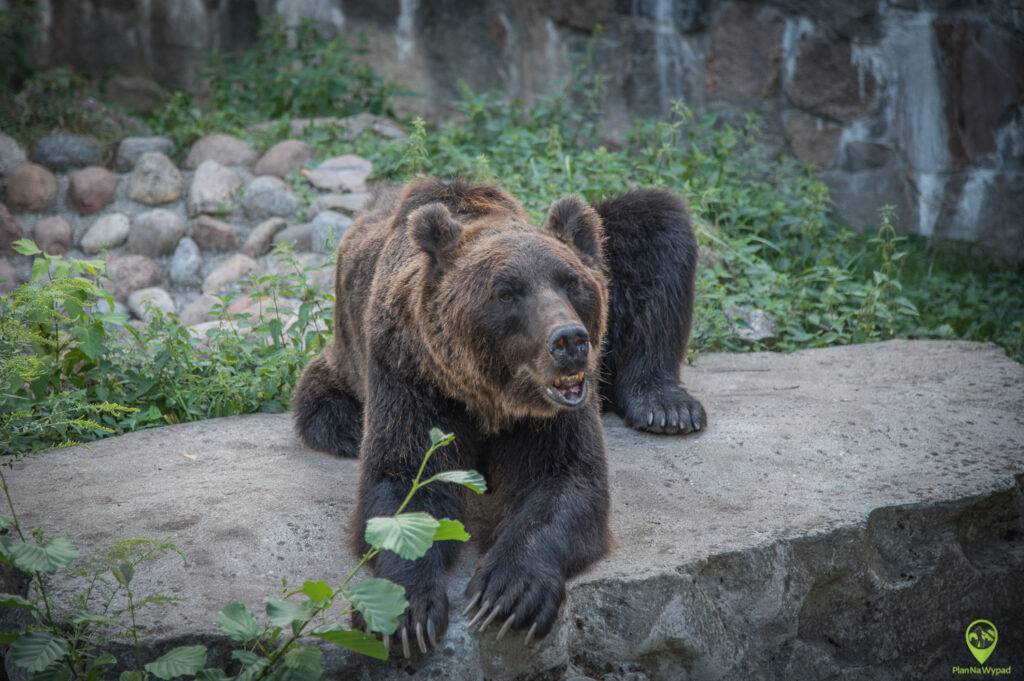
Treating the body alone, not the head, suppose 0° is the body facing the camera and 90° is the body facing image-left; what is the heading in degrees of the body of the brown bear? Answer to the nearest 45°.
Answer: approximately 0°

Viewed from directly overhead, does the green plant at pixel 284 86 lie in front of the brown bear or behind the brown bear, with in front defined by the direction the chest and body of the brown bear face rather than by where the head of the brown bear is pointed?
behind

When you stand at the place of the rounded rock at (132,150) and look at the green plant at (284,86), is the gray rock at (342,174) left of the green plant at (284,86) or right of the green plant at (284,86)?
right

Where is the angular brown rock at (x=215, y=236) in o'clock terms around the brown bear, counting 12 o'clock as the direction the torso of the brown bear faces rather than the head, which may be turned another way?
The angular brown rock is roughly at 5 o'clock from the brown bear.

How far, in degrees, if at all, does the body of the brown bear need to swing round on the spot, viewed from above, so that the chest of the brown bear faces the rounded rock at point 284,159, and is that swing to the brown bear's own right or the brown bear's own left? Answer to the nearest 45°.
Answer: approximately 180°

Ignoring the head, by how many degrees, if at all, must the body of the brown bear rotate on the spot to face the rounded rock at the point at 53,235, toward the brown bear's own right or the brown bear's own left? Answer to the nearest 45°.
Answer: approximately 135° to the brown bear's own right

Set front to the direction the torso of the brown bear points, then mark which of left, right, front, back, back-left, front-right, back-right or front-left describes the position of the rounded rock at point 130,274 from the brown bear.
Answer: back-right

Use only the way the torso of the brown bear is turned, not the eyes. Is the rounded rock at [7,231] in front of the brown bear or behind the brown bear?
behind

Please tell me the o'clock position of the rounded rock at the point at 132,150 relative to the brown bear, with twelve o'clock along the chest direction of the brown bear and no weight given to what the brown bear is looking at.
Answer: The rounded rock is roughly at 5 o'clock from the brown bear.

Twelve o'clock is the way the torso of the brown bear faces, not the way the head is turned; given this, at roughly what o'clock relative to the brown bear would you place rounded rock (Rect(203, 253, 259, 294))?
The rounded rock is roughly at 5 o'clock from the brown bear.

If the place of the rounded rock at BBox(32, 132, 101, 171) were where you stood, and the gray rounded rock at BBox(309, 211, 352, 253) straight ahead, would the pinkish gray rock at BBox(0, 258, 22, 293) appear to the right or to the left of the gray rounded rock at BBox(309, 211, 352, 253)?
right
